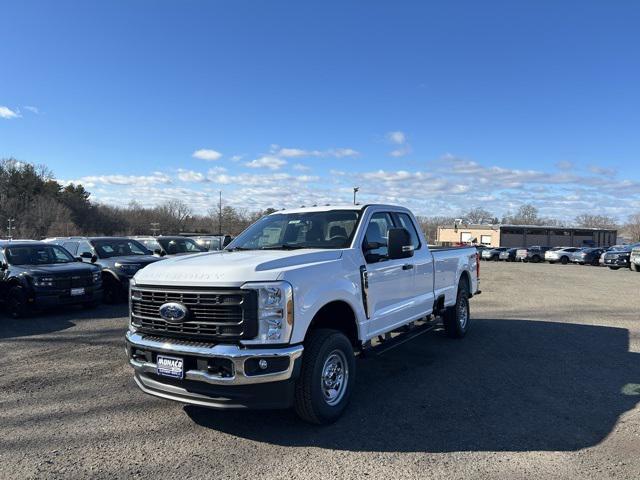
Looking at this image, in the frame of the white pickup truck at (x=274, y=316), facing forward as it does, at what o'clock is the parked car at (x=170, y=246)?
The parked car is roughly at 4 o'clock from the white pickup truck.

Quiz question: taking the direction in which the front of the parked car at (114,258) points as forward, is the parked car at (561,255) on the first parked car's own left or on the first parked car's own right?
on the first parked car's own left

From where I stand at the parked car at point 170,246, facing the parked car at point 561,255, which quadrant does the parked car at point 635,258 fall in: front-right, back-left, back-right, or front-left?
front-right

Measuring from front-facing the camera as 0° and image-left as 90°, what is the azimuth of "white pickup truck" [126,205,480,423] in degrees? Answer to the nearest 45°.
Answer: approximately 45°

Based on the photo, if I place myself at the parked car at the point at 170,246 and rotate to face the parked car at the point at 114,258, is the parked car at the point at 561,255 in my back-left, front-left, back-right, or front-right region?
back-left

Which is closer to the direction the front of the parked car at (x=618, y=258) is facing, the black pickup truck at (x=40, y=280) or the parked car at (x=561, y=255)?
the black pickup truck

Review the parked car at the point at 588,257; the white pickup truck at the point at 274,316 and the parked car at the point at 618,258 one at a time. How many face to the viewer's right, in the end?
0

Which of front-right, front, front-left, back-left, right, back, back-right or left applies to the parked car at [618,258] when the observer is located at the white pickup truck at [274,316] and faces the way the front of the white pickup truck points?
back

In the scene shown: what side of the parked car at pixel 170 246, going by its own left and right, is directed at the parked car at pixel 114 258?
right

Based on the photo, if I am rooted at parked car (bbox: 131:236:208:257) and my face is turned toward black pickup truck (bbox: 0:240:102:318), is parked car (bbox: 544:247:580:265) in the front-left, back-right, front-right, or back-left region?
back-left

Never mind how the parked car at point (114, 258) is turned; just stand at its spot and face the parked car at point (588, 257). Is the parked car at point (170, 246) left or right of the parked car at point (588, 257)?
left

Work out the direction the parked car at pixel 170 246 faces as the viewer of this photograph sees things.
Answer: facing the viewer and to the right of the viewer

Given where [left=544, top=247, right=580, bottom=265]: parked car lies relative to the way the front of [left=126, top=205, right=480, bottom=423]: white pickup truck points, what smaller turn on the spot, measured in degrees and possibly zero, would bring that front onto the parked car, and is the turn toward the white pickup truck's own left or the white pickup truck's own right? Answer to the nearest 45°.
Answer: approximately 180°
